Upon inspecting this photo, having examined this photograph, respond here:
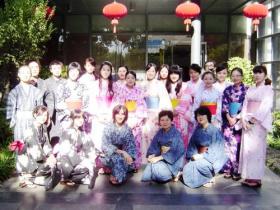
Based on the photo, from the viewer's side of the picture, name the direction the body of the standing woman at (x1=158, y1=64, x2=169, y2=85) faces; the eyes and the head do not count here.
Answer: toward the camera

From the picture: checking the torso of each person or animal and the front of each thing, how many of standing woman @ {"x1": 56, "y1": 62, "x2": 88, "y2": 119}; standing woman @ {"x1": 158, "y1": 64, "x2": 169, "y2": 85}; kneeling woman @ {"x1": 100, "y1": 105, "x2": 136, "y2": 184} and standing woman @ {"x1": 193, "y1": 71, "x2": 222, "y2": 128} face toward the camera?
4

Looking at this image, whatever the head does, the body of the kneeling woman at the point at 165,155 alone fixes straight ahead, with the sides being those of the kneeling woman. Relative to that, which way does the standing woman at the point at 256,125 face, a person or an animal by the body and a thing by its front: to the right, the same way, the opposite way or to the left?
the same way

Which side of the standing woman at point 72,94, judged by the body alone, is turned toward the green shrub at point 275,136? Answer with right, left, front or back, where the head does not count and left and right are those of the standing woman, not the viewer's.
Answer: left

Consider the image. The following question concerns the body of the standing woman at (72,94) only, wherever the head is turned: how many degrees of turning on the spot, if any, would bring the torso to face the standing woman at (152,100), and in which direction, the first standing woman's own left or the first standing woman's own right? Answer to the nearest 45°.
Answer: approximately 90° to the first standing woman's own left

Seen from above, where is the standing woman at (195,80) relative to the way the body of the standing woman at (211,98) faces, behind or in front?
behind

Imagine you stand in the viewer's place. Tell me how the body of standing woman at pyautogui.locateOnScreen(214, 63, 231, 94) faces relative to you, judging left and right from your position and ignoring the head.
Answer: facing the viewer

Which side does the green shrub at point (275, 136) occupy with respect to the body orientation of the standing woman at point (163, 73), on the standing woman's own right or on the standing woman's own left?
on the standing woman's own left

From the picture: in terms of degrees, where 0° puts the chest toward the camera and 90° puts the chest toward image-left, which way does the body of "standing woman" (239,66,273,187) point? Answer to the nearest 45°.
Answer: approximately 45°

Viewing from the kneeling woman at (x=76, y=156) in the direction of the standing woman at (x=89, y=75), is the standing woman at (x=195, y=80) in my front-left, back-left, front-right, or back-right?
front-right

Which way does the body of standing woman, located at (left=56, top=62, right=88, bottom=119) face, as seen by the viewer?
toward the camera

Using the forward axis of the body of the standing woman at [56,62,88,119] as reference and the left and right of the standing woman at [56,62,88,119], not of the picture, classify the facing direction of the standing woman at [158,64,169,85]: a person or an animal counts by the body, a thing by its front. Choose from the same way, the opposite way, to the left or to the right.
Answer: the same way

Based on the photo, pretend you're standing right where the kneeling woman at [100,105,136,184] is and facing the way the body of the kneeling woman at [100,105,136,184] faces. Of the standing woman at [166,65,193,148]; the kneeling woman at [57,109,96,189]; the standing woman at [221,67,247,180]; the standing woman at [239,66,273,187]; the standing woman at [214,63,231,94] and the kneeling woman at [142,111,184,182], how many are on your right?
1

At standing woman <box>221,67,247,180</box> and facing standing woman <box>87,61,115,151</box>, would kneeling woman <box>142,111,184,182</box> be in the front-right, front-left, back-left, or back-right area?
front-left

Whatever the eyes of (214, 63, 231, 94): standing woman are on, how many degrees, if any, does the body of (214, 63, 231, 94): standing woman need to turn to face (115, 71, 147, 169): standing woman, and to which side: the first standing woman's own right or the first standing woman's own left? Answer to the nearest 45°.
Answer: approximately 90° to the first standing woman's own right
